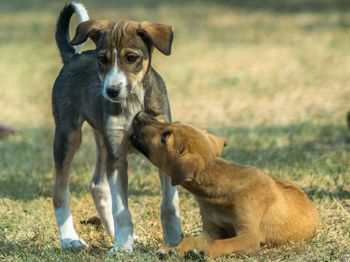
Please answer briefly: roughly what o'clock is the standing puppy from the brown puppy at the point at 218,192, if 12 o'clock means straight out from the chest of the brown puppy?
The standing puppy is roughly at 1 o'clock from the brown puppy.

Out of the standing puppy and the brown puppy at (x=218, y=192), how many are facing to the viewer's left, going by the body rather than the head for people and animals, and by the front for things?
1

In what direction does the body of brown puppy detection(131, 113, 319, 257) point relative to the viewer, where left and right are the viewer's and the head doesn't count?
facing to the left of the viewer

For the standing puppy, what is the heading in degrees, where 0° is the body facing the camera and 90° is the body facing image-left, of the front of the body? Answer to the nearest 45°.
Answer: approximately 315°
